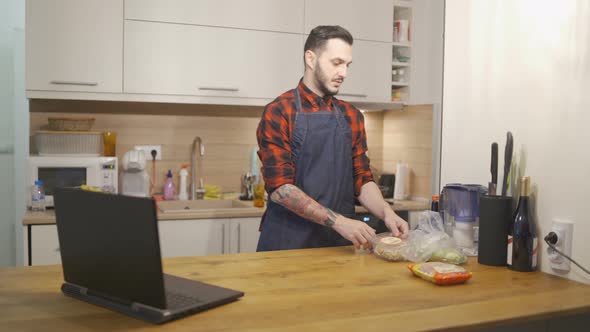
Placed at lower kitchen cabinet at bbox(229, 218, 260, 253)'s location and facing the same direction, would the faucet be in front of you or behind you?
behind

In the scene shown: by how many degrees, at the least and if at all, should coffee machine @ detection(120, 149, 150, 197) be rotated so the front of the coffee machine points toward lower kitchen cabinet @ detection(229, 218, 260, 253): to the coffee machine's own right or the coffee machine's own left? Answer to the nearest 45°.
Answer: approximately 45° to the coffee machine's own left

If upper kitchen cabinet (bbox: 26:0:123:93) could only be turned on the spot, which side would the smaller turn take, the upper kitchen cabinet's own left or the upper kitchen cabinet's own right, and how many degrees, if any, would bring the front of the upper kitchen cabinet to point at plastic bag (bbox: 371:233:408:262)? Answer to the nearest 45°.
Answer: approximately 45° to the upper kitchen cabinet's own left

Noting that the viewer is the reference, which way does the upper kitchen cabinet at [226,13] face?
facing the viewer

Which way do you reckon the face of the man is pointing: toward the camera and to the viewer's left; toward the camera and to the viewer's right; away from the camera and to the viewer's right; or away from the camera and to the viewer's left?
toward the camera and to the viewer's right

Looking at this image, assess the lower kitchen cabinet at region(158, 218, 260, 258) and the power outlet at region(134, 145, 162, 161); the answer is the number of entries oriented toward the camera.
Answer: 2

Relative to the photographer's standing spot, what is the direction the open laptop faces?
facing away from the viewer and to the right of the viewer

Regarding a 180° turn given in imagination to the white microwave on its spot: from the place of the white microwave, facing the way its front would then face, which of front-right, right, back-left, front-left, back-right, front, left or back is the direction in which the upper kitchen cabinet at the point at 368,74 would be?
right

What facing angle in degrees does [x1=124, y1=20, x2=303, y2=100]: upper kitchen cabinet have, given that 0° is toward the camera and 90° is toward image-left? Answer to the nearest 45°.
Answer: approximately 0°

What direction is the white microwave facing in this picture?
toward the camera

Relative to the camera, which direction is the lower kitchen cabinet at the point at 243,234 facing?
toward the camera

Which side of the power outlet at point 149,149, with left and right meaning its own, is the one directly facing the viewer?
front

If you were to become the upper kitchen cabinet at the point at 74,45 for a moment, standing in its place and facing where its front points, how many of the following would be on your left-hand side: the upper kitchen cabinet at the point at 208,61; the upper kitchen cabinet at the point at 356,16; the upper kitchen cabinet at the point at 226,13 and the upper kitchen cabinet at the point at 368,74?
4
